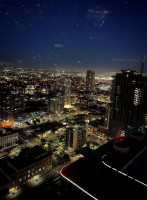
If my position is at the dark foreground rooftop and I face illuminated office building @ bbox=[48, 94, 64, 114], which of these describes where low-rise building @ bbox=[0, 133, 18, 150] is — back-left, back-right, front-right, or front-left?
front-left

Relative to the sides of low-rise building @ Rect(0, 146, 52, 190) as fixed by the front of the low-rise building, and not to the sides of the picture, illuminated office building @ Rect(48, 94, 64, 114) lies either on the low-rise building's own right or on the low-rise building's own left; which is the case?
on the low-rise building's own left

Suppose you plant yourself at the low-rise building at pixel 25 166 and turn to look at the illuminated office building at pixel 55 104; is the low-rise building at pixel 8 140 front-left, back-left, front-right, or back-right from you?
front-left

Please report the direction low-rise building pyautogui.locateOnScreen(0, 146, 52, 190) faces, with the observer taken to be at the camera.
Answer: facing the viewer and to the right of the viewer

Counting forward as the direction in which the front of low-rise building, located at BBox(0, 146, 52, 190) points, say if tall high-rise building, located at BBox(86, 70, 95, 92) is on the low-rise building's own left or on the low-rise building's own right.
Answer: on the low-rise building's own left

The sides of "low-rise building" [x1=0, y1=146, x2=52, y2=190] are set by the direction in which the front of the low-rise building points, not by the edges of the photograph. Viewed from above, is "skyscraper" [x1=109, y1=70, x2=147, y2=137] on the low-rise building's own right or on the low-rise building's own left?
on the low-rise building's own left

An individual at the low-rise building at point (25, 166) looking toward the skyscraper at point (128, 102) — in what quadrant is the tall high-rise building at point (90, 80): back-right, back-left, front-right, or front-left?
front-left
